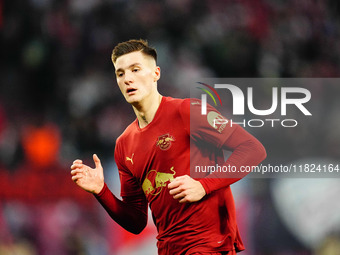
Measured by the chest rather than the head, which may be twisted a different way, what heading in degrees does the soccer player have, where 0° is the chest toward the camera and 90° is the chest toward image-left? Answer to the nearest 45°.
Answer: approximately 45°
